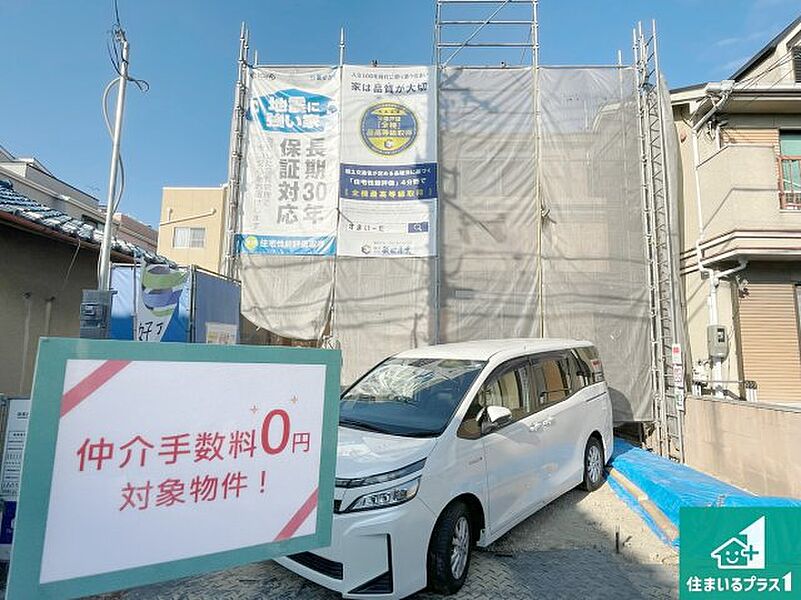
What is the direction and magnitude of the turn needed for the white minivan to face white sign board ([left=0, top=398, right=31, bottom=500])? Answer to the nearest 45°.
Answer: approximately 45° to its right

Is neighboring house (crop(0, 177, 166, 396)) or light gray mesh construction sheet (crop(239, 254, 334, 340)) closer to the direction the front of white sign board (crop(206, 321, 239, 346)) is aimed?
the neighboring house

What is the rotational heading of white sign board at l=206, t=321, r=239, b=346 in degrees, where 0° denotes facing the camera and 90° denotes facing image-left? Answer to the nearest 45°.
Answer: approximately 0°

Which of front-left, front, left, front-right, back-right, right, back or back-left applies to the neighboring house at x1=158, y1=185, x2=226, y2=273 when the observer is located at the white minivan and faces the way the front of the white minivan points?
right

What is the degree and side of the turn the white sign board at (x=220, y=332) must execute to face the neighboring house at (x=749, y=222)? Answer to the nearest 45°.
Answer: approximately 90° to its left

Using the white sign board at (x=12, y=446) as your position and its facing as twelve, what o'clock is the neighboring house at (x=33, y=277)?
The neighboring house is roughly at 6 o'clock from the white sign board.

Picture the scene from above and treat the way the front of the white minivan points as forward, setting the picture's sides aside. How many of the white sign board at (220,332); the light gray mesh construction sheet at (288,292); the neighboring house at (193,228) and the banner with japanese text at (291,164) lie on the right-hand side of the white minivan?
4

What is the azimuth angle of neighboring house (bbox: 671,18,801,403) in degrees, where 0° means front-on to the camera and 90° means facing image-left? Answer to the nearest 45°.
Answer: approximately 0°

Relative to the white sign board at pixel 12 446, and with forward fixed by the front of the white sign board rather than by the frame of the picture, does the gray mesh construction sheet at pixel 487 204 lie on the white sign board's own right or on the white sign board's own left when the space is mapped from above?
on the white sign board's own left
